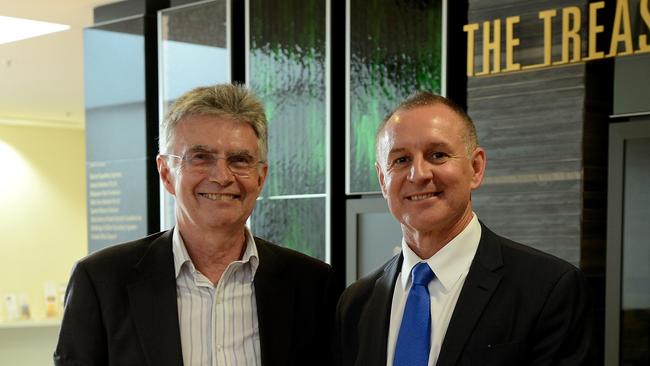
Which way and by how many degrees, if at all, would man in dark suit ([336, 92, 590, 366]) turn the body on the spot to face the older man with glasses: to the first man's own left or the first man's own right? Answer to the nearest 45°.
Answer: approximately 45° to the first man's own right

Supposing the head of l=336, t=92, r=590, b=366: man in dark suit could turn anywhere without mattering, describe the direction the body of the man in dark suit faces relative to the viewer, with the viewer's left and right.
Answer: facing the viewer and to the left of the viewer

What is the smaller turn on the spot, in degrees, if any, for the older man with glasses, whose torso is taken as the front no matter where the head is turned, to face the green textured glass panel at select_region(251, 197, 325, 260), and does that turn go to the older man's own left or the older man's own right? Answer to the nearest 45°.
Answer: approximately 180°

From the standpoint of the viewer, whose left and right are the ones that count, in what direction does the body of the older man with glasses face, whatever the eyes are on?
facing the viewer

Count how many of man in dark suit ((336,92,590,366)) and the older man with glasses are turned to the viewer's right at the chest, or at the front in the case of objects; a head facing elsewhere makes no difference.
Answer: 0

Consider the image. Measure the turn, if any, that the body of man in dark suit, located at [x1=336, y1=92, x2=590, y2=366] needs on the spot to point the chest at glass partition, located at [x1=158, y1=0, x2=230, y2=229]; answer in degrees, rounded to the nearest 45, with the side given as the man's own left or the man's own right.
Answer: approximately 90° to the man's own right

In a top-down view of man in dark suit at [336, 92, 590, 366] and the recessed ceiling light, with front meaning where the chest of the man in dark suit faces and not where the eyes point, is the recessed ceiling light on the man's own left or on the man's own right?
on the man's own right

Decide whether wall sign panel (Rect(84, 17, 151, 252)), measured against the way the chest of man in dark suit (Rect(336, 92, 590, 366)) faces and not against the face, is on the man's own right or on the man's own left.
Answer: on the man's own right

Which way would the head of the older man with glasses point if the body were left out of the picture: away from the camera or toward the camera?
toward the camera
